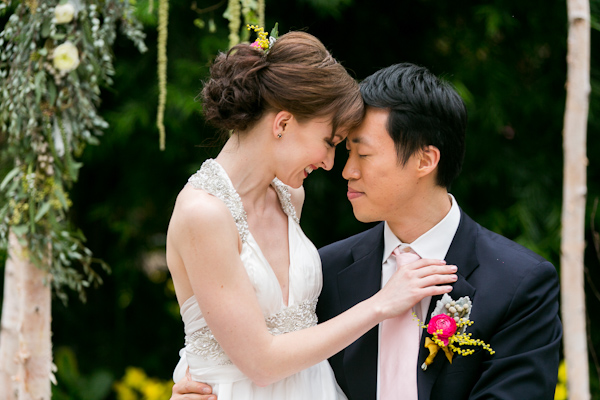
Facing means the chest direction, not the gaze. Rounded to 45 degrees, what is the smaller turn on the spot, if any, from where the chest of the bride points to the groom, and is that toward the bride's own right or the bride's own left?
approximately 45° to the bride's own left

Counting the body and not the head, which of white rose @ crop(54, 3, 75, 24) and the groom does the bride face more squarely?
the groom

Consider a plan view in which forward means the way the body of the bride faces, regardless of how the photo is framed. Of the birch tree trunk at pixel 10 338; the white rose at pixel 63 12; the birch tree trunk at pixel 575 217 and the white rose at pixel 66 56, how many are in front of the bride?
1

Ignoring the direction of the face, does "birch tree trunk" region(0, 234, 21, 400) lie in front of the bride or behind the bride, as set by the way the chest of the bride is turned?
behind

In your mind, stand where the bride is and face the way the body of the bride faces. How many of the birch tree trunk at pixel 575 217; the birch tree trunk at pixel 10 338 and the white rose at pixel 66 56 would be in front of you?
1

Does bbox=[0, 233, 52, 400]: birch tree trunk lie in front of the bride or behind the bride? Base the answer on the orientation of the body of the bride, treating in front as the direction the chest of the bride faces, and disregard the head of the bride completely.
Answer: behind

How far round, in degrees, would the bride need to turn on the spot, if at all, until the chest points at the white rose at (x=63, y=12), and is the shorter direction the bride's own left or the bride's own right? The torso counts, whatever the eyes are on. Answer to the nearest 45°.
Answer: approximately 180°

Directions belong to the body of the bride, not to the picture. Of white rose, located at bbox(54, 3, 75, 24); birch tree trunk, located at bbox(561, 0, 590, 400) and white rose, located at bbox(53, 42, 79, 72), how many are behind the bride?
2

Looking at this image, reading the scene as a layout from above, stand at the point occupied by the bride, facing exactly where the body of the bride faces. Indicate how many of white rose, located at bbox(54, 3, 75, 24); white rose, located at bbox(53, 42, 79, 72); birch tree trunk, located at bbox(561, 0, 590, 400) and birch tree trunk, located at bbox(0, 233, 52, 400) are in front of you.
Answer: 1
